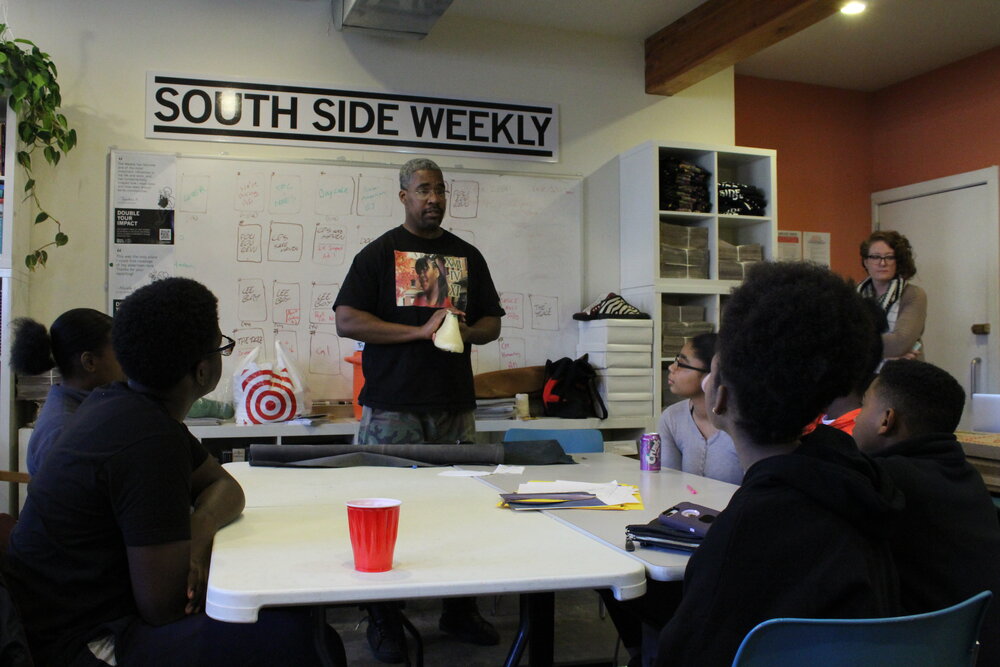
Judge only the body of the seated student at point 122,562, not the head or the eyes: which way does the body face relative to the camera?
to the viewer's right

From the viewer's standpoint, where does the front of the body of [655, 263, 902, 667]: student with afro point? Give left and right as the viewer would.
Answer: facing away from the viewer and to the left of the viewer

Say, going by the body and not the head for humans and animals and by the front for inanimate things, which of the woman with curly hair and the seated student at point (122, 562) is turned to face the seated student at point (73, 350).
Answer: the woman with curly hair

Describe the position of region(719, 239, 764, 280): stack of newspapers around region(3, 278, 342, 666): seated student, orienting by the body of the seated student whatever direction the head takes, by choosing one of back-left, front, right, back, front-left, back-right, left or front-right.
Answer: front-left

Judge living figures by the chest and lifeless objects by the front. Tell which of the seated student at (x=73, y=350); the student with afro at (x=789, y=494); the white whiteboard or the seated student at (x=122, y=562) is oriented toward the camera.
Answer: the white whiteboard

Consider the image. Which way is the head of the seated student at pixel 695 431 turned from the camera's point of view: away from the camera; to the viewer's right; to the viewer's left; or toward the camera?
to the viewer's left

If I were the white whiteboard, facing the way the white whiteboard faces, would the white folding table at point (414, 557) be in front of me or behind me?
in front

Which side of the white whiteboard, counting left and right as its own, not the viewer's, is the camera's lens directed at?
front

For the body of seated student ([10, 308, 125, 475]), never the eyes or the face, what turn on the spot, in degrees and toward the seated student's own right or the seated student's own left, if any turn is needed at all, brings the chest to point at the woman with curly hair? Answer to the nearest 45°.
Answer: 0° — they already face them

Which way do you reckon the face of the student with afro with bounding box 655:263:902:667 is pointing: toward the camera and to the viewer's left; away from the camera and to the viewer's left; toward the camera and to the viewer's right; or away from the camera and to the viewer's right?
away from the camera and to the viewer's left

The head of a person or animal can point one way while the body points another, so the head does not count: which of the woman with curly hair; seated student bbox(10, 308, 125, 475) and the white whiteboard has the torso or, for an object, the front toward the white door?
the seated student

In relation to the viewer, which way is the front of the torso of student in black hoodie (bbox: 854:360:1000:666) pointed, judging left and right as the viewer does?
facing away from the viewer and to the left of the viewer

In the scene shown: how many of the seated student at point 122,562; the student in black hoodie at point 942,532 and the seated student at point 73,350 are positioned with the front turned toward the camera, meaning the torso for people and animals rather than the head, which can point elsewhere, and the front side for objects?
0

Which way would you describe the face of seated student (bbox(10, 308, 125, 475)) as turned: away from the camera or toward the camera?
away from the camera

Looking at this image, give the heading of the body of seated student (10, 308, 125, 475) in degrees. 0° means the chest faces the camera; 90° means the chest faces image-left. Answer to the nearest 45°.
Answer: approximately 270°
